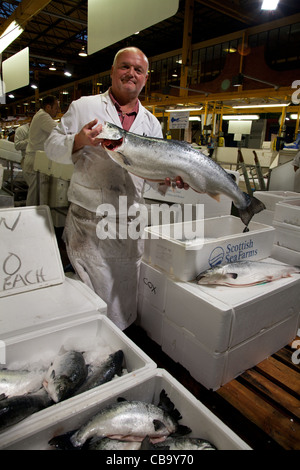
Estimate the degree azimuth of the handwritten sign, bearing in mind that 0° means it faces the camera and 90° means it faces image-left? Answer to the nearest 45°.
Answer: approximately 0°

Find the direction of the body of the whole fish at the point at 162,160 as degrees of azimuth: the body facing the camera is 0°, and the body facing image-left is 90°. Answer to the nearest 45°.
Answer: approximately 90°

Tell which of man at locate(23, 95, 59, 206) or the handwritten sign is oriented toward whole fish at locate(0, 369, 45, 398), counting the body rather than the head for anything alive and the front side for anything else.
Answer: the handwritten sign

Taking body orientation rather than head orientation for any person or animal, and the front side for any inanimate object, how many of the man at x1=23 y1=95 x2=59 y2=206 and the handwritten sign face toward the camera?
1

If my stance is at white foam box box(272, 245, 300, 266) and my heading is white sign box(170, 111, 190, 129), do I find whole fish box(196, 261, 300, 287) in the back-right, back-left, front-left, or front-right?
back-left

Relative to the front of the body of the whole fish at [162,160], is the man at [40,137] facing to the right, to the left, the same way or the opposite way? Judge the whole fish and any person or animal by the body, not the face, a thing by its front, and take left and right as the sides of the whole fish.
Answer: the opposite way

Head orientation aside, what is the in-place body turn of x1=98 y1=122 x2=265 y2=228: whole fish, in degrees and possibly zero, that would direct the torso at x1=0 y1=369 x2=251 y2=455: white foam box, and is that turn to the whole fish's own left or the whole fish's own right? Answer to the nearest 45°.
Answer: approximately 90° to the whole fish's own left

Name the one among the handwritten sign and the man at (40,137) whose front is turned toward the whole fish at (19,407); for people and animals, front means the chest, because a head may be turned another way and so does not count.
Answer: the handwritten sign

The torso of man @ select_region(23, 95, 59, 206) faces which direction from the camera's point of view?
to the viewer's right
